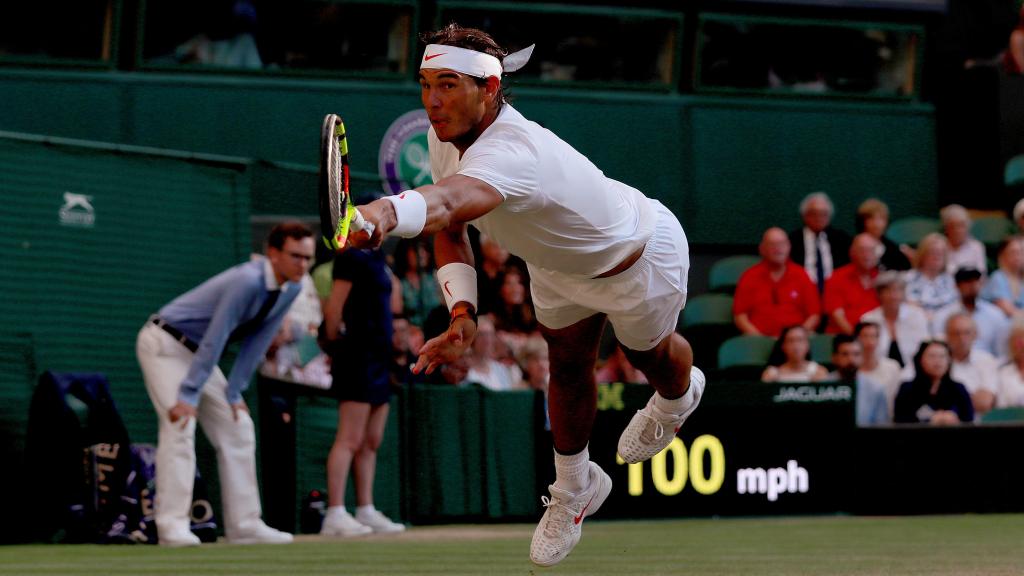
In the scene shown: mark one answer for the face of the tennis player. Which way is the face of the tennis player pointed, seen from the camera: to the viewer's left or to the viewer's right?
to the viewer's left

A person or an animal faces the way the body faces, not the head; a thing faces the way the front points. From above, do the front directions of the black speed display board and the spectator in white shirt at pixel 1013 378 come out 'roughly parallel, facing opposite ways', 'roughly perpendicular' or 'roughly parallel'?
roughly parallel

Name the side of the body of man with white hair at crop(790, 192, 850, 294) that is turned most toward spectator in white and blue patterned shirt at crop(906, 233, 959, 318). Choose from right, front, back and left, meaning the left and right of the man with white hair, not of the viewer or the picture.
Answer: left

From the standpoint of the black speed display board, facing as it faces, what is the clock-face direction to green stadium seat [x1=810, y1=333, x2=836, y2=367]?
The green stadium seat is roughly at 7 o'clock from the black speed display board.

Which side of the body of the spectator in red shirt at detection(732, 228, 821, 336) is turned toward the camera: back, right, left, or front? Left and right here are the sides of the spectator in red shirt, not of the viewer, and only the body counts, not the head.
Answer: front

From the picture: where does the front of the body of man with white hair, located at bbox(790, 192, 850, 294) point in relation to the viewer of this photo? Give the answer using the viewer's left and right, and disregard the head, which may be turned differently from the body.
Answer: facing the viewer

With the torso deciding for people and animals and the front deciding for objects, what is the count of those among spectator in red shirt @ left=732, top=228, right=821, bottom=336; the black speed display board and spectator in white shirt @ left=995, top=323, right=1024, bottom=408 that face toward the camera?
3

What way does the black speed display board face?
toward the camera

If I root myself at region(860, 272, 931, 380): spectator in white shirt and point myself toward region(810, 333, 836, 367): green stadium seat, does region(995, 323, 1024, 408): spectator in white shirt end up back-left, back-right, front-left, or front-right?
back-left

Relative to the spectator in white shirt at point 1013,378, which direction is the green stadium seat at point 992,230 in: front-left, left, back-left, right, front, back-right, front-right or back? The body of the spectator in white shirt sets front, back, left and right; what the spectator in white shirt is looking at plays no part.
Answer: back

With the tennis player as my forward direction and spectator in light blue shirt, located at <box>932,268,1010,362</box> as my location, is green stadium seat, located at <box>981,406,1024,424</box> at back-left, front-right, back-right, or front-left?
front-left

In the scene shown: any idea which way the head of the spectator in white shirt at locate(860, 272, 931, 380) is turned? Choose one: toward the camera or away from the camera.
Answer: toward the camera

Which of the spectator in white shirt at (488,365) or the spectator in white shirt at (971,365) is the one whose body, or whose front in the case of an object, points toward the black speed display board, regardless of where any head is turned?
the spectator in white shirt at (971,365)

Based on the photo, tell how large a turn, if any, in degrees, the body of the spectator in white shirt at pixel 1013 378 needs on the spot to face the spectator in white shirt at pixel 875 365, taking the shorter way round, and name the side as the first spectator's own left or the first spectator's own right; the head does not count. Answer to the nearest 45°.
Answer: approximately 45° to the first spectator's own right

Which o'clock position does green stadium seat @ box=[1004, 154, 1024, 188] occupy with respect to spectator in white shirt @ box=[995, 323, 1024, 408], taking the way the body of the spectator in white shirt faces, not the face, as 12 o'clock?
The green stadium seat is roughly at 6 o'clock from the spectator in white shirt.

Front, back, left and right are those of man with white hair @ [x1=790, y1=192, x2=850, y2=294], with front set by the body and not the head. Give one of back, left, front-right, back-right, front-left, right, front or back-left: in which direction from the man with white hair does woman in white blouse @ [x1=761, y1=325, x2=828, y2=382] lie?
front

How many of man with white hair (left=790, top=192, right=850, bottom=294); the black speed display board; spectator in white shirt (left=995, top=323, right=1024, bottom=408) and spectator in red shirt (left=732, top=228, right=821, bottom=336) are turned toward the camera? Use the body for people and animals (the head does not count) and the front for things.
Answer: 4

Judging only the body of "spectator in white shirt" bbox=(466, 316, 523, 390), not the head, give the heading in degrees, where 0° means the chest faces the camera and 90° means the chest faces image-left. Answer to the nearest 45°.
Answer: approximately 45°
